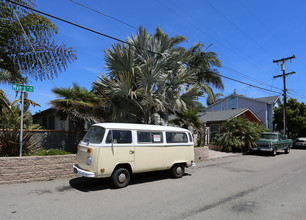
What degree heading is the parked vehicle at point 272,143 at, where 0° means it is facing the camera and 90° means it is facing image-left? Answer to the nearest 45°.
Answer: approximately 45°

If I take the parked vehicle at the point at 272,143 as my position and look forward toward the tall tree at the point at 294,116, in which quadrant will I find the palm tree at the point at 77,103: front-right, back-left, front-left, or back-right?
back-left

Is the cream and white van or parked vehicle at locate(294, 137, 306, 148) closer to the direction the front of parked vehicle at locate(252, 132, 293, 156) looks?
the cream and white van

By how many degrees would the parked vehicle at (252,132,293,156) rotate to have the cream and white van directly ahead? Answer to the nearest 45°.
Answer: approximately 45° to its left

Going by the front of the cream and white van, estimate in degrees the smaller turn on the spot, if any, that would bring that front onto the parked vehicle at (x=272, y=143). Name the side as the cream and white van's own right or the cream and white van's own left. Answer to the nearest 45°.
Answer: approximately 180°

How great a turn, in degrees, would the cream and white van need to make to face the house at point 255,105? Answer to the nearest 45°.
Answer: approximately 180°

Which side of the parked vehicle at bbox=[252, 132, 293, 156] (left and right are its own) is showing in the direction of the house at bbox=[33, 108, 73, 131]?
front

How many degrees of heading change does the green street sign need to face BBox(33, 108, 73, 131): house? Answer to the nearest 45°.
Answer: approximately 180°

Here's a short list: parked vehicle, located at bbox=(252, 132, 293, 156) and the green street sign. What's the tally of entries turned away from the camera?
0

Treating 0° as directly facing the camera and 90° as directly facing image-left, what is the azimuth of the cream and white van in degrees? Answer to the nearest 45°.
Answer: approximately 45°

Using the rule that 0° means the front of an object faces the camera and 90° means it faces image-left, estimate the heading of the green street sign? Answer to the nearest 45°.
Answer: approximately 0°

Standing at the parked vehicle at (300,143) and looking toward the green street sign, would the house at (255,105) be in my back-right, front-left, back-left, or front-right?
back-right

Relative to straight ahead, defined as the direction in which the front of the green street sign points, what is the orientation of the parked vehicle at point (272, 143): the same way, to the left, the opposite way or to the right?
to the right
